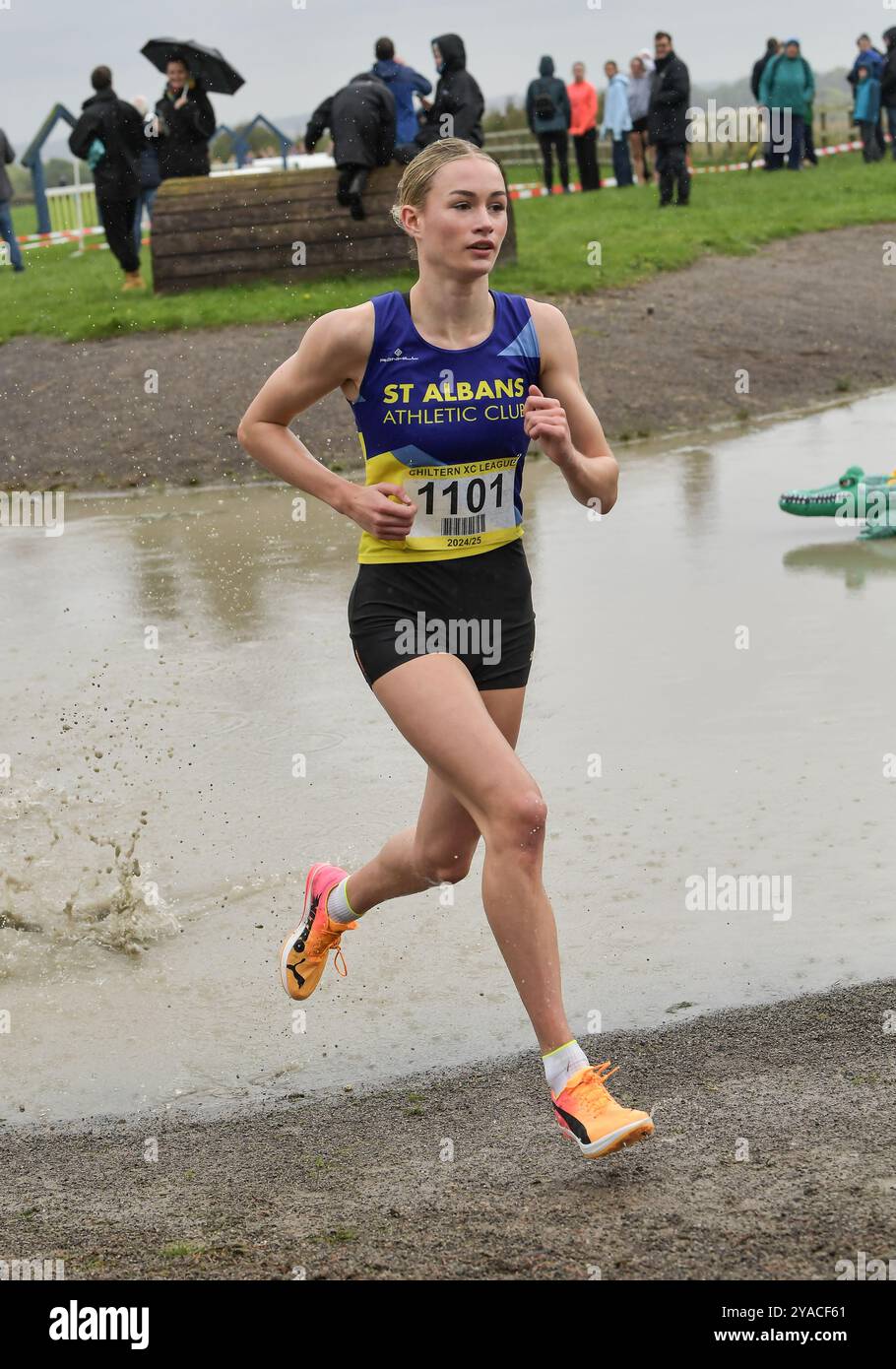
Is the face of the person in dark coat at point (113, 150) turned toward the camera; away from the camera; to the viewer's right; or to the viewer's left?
away from the camera

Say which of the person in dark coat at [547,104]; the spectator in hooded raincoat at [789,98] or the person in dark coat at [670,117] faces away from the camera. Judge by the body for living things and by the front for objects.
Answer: the person in dark coat at [547,104]

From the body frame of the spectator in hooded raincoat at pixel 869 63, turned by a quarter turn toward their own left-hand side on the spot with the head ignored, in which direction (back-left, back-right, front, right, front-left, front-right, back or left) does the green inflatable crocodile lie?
front-right

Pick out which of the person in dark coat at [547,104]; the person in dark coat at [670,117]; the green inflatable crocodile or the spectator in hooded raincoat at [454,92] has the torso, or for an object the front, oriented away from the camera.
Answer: the person in dark coat at [547,104]

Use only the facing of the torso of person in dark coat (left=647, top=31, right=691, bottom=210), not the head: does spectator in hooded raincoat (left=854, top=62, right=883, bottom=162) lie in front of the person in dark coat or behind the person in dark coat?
behind

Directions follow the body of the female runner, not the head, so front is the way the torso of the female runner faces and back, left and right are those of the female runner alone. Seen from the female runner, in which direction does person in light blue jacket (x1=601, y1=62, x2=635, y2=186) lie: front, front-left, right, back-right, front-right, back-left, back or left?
back-left

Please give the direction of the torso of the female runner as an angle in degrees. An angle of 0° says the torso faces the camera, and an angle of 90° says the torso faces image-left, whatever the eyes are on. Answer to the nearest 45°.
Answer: approximately 315°

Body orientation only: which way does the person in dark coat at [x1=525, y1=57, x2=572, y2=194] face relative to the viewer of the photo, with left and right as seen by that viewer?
facing away from the viewer

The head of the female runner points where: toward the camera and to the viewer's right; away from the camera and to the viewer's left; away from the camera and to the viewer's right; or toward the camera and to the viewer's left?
toward the camera and to the viewer's right
